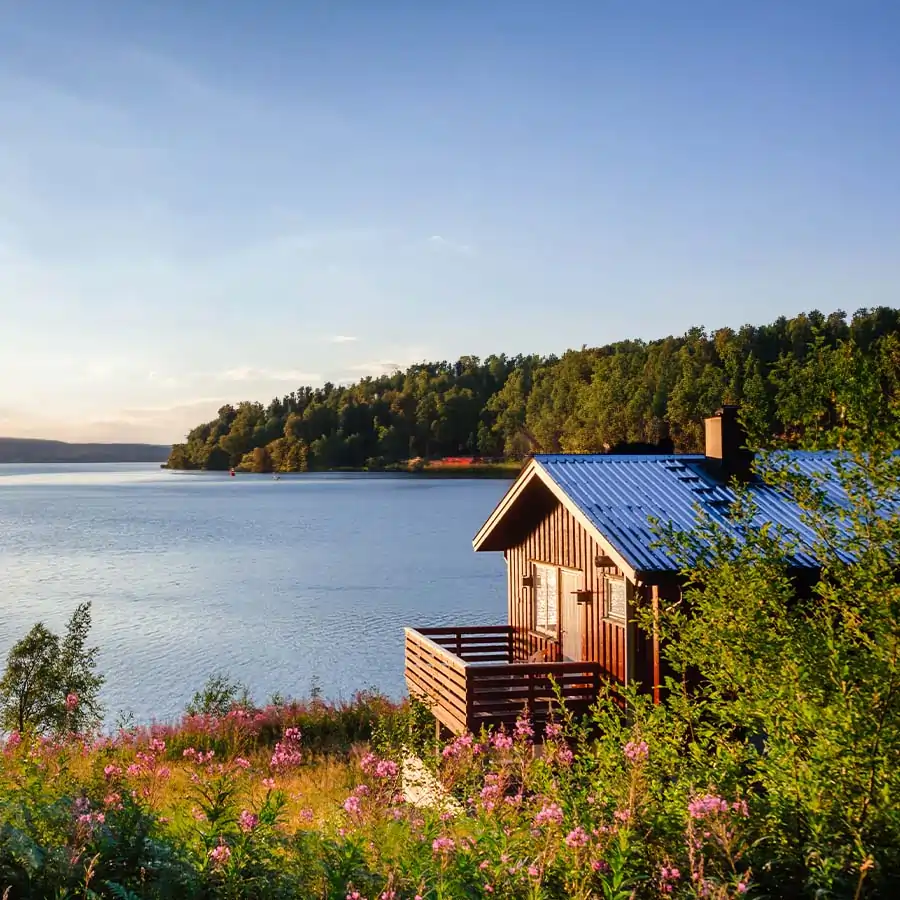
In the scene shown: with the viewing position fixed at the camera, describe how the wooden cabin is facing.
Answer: facing the viewer and to the left of the viewer

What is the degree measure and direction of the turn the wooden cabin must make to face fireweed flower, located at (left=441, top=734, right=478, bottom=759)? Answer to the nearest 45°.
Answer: approximately 45° to its left

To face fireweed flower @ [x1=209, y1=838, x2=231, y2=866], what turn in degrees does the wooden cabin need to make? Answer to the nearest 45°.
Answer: approximately 45° to its left

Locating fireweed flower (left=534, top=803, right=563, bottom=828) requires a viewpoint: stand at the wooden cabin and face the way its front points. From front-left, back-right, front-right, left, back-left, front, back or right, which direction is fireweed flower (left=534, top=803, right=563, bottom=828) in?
front-left

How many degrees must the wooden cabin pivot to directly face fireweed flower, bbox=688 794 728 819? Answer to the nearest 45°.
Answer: approximately 45° to its left

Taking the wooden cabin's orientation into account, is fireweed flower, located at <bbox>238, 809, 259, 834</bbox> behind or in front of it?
in front

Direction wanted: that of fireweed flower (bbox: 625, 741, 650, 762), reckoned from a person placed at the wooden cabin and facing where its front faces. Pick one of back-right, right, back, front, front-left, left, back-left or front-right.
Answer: front-left
